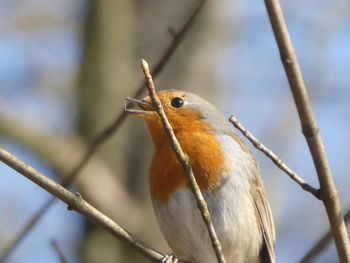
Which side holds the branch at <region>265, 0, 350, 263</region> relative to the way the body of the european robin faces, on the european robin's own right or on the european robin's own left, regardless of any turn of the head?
on the european robin's own left

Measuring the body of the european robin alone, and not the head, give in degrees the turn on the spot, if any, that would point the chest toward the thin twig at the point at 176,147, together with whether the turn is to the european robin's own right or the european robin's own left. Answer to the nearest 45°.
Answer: approximately 45° to the european robin's own left

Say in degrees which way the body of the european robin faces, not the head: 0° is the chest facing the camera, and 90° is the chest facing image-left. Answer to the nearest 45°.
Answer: approximately 45°

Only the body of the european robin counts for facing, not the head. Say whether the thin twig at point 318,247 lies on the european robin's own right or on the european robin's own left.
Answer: on the european robin's own left
